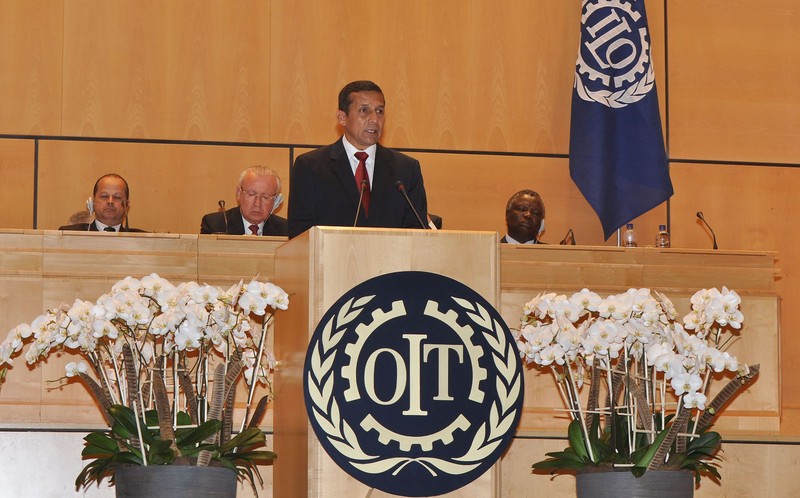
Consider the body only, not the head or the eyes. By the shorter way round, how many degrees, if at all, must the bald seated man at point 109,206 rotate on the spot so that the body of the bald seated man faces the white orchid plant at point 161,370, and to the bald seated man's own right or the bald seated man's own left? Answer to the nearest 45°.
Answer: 0° — they already face it

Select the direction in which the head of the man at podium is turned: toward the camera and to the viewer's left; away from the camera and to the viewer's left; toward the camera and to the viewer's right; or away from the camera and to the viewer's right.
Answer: toward the camera and to the viewer's right

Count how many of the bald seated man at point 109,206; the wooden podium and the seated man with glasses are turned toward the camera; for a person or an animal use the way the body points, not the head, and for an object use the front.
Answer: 3

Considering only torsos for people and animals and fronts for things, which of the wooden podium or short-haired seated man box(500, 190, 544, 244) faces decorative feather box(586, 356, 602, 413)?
the short-haired seated man

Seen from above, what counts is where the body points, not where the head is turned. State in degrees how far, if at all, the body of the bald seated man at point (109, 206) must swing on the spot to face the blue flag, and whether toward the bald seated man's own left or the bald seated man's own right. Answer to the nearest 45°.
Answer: approximately 90° to the bald seated man's own left

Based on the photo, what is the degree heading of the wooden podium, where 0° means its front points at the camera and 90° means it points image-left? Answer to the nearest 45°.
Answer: approximately 0°

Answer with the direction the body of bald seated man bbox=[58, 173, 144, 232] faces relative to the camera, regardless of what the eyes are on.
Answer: toward the camera

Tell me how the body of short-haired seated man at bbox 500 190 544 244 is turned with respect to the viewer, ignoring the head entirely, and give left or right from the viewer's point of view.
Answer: facing the viewer
